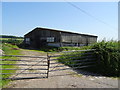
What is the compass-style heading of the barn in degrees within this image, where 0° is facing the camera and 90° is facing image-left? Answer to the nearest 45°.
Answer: approximately 45°
